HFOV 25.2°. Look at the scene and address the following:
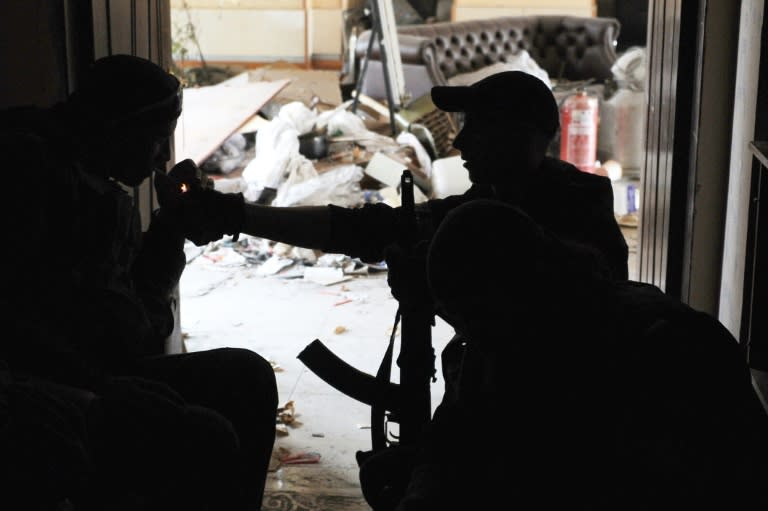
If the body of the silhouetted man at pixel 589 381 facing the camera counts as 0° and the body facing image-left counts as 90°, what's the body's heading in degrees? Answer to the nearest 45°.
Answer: approximately 135°

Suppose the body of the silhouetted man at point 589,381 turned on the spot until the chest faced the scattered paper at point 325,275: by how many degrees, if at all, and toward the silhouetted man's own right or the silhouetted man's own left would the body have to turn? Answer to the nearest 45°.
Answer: approximately 45° to the silhouetted man's own right

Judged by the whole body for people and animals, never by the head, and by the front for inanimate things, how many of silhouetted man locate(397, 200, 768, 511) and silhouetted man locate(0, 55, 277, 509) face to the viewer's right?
1

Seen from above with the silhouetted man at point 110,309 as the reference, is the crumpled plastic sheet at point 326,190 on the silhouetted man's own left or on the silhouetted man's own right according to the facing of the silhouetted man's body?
on the silhouetted man's own left

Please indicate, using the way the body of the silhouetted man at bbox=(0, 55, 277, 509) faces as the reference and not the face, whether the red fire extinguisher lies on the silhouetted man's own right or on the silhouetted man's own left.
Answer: on the silhouetted man's own left

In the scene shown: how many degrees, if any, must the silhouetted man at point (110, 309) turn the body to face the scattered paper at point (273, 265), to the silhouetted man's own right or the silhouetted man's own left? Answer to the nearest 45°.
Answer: approximately 90° to the silhouetted man's own left

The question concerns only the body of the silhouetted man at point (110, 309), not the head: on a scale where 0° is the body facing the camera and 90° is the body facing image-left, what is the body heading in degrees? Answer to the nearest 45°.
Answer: approximately 270°

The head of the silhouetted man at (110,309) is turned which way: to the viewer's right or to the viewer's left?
to the viewer's right

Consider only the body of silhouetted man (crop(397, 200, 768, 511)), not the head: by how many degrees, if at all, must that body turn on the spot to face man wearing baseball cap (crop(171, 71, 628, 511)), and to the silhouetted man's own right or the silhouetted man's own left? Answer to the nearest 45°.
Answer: approximately 45° to the silhouetted man's own right

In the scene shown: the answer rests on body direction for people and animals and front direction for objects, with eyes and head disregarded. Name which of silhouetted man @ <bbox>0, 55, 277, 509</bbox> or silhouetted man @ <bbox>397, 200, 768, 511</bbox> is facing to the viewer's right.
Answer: silhouetted man @ <bbox>0, 55, 277, 509</bbox>

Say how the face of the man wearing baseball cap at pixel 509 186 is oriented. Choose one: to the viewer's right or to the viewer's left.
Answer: to the viewer's left
